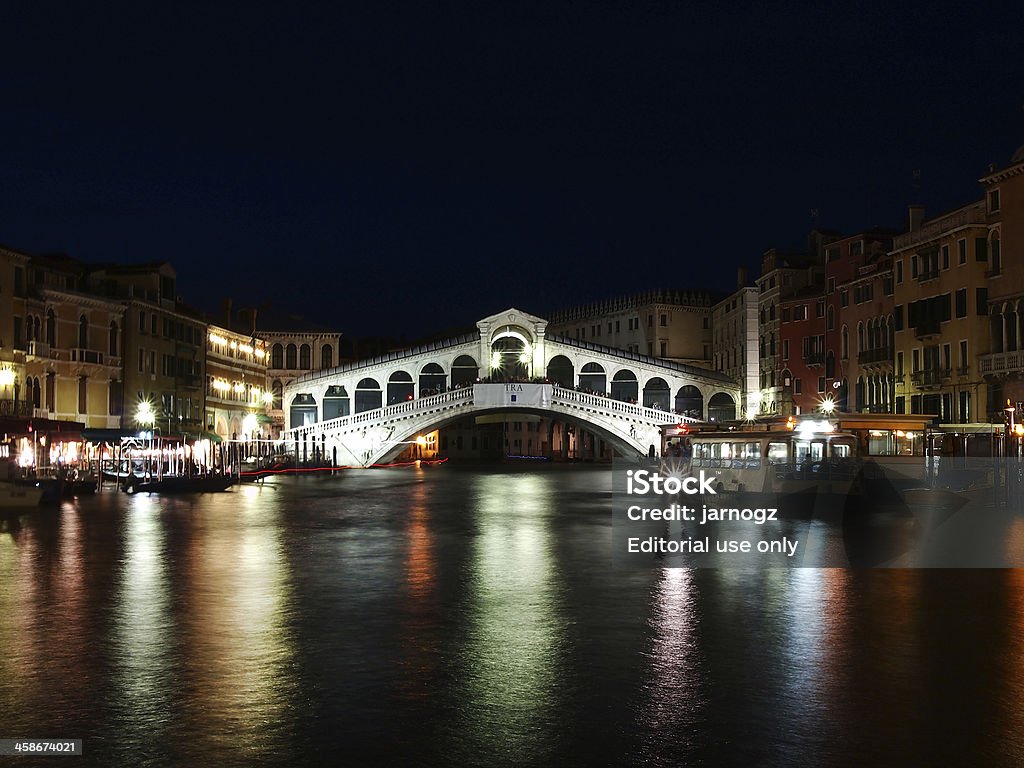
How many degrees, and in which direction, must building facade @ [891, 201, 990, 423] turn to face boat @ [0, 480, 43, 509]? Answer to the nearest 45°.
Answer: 0° — it already faces it
